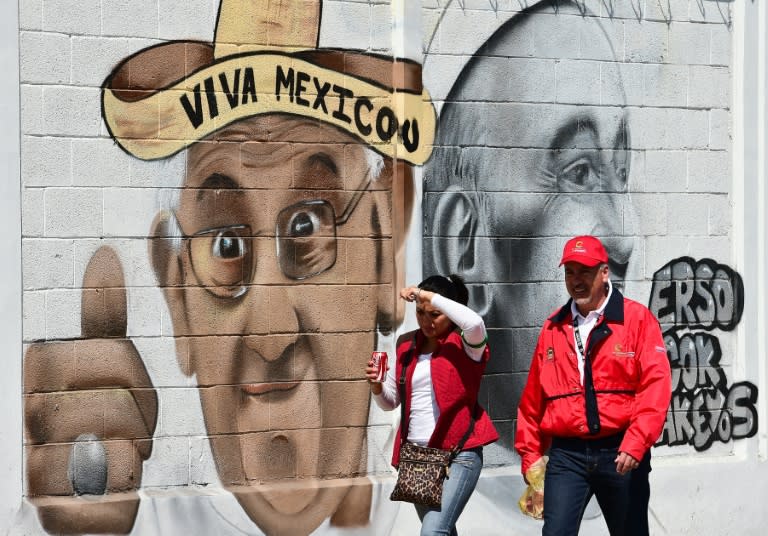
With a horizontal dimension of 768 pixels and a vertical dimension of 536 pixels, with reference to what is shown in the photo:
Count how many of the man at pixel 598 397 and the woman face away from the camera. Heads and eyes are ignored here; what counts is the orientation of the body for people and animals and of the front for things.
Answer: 0

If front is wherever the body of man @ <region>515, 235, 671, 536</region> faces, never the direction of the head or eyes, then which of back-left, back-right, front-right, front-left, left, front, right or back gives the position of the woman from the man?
front-right

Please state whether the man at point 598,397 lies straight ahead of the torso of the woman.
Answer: no

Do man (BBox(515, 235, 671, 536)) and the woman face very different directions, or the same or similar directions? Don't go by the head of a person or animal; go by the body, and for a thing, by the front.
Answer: same or similar directions

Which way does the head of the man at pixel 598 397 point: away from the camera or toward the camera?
toward the camera
